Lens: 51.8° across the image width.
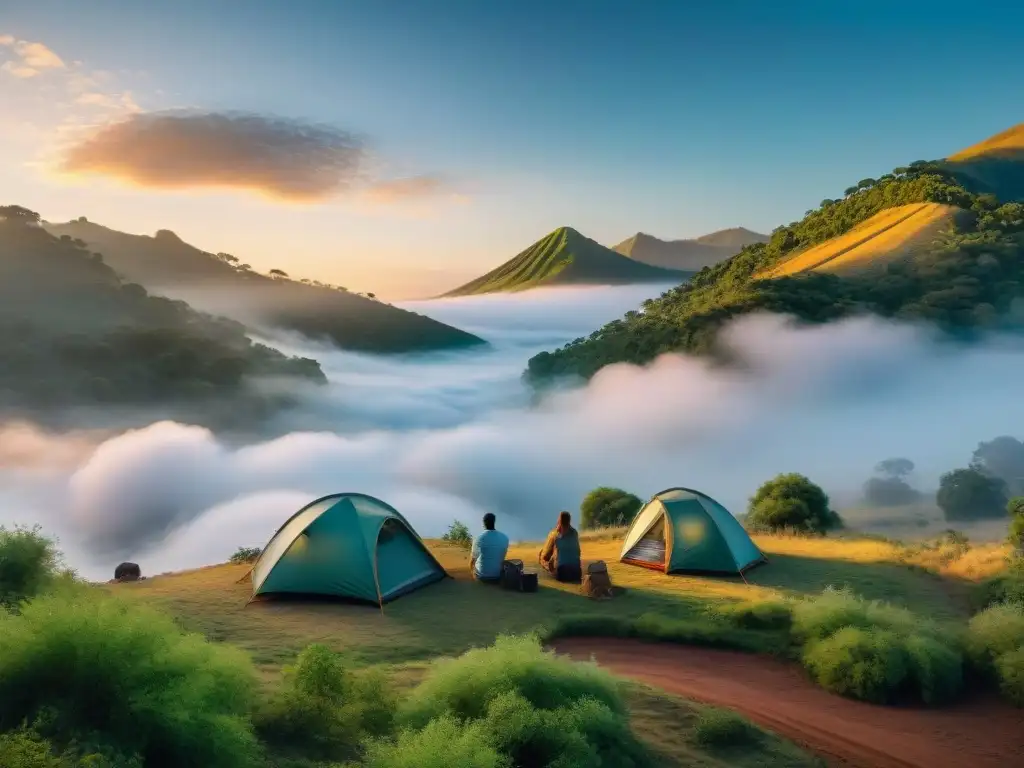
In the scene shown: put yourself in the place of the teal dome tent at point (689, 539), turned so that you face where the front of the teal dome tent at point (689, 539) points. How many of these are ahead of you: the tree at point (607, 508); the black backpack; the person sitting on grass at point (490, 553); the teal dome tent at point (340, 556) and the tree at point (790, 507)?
3

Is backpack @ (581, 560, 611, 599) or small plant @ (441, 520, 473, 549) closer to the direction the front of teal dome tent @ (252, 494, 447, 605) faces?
the backpack

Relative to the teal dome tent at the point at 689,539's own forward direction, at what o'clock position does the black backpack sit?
The black backpack is roughly at 12 o'clock from the teal dome tent.

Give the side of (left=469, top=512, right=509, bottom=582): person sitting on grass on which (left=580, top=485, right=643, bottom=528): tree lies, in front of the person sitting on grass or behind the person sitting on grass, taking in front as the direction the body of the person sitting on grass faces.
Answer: in front

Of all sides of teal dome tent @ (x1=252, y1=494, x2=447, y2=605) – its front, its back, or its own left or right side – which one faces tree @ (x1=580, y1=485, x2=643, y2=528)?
left

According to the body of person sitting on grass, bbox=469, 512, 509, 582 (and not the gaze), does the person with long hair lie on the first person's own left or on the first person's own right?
on the first person's own right

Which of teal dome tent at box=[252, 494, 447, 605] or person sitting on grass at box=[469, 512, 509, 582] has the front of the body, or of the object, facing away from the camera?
the person sitting on grass

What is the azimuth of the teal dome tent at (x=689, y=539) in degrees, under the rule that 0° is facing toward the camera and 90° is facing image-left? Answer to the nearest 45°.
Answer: approximately 45°

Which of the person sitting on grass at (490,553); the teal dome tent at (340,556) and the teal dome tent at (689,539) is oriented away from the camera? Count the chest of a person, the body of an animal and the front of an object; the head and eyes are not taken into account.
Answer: the person sitting on grass

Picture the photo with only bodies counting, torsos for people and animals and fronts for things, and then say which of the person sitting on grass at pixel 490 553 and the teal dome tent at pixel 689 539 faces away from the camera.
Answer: the person sitting on grass

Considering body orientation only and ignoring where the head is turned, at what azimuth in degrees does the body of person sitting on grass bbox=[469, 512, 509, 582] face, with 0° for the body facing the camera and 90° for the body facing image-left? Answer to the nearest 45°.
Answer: approximately 180°

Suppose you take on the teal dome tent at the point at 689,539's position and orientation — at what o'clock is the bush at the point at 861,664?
The bush is roughly at 10 o'clock from the teal dome tent.

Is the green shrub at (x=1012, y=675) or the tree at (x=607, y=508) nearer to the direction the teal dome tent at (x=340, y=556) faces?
the green shrub

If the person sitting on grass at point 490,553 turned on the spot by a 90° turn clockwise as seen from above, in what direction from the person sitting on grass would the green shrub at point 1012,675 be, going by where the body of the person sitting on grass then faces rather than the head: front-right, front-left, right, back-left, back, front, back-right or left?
front-right
